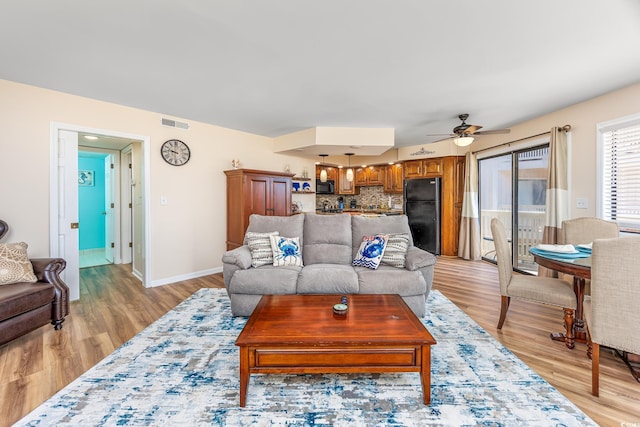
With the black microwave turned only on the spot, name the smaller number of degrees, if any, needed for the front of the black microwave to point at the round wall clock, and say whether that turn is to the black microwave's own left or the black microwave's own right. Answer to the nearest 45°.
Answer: approximately 90° to the black microwave's own right

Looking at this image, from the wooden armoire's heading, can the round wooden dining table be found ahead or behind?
ahead

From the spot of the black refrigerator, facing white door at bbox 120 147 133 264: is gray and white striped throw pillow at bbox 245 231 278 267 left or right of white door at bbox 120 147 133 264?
left

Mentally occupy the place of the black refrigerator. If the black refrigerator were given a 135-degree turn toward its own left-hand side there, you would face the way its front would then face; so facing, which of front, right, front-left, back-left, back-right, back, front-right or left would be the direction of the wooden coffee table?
right

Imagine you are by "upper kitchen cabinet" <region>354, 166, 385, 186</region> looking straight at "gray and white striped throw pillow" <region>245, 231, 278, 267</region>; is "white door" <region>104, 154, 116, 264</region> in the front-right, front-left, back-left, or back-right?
front-right

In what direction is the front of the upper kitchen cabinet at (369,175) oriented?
toward the camera

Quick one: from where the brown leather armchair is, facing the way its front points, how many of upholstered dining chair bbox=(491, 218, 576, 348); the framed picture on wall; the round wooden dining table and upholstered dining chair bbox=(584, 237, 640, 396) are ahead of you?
3

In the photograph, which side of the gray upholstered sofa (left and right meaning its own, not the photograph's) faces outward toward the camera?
front

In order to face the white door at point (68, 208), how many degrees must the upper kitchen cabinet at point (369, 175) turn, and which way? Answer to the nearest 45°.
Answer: approximately 45° to its right

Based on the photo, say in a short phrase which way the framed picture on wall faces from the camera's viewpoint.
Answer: facing the viewer

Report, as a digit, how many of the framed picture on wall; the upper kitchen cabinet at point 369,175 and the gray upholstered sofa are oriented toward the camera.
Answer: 3

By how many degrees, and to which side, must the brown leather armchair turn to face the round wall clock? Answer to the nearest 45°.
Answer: approximately 90° to its left

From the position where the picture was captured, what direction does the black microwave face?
facing the viewer and to the right of the viewer

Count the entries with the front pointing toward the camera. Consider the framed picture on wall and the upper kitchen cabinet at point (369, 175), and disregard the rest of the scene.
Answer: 2

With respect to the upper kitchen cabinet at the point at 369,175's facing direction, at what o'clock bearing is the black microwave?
The black microwave is roughly at 2 o'clock from the upper kitchen cabinet.
